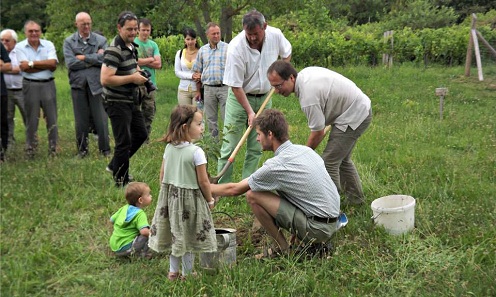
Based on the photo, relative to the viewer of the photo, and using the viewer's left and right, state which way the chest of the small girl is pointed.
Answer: facing away from the viewer and to the right of the viewer

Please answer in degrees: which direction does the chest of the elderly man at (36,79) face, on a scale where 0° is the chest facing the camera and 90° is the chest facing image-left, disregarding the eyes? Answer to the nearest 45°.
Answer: approximately 0°

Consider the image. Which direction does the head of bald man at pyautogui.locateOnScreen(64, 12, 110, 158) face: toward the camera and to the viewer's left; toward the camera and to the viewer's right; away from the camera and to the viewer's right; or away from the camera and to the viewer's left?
toward the camera and to the viewer's right

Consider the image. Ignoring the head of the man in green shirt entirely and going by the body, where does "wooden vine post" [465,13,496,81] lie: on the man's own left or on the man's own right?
on the man's own left

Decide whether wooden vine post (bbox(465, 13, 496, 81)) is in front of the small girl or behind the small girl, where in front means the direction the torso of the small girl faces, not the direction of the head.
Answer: in front

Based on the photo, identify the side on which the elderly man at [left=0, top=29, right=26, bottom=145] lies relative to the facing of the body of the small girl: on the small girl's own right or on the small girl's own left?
on the small girl's own left

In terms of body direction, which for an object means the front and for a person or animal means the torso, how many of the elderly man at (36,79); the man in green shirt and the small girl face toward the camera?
2

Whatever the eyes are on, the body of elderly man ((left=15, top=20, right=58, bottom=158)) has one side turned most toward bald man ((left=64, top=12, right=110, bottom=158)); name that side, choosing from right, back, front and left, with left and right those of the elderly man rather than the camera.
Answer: left
